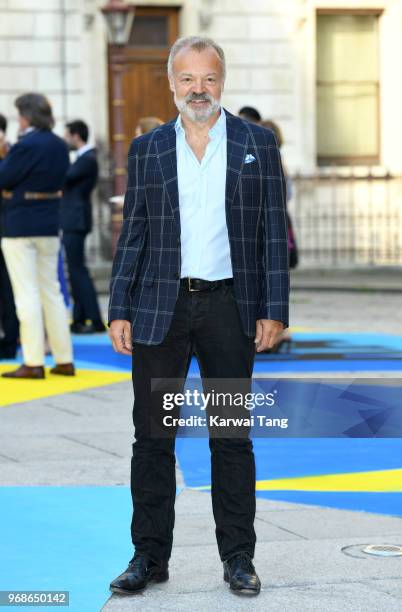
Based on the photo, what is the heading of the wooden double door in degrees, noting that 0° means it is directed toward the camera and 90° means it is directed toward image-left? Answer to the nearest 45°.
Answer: approximately 0°

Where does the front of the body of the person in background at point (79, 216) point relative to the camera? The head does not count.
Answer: to the viewer's left

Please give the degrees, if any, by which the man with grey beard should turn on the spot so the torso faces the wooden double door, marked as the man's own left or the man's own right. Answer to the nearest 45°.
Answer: approximately 180°

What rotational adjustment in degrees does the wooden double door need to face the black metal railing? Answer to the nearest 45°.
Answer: approximately 90° to its left

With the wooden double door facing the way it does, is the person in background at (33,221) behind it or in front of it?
in front

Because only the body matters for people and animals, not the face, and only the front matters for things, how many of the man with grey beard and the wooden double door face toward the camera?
2

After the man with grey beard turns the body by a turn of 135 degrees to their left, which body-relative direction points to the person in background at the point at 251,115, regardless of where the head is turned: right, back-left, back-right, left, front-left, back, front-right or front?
front-left

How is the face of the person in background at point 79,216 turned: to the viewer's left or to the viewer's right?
to the viewer's left

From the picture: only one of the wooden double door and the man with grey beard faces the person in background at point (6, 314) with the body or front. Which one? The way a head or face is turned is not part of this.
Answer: the wooden double door

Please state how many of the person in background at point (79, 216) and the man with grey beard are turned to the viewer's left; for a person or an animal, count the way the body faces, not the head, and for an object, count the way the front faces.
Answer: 1
